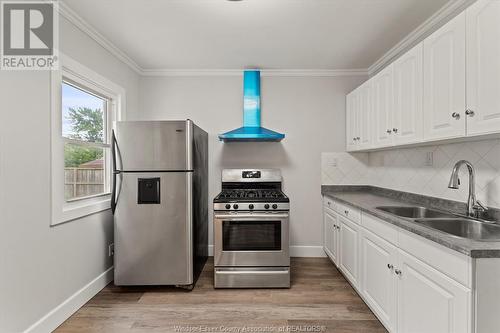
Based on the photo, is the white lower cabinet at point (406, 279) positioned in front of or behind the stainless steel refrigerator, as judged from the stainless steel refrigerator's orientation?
in front

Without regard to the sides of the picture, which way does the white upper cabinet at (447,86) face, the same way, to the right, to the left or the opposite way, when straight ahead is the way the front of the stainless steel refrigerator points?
to the right

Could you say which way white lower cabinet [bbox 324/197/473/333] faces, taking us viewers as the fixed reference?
facing the viewer and to the left of the viewer

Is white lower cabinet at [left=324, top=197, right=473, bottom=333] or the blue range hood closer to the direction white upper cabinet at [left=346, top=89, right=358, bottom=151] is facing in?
the blue range hood

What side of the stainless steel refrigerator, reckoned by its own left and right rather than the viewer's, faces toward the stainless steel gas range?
left

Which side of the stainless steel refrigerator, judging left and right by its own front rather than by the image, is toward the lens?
front

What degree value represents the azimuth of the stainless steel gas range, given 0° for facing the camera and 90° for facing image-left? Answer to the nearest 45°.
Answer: approximately 0°

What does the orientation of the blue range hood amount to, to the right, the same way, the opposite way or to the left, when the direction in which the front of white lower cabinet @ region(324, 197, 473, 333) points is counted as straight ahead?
to the left

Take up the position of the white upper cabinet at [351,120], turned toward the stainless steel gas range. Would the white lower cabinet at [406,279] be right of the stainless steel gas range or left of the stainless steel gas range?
left

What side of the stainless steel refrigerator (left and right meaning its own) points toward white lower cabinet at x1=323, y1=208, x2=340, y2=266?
left

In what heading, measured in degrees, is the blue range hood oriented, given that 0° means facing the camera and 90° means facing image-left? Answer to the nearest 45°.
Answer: approximately 0°

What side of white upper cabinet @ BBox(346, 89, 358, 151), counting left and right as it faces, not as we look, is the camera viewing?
left

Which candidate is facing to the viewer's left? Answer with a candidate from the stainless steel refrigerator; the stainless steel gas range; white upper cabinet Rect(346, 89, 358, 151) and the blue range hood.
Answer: the white upper cabinet

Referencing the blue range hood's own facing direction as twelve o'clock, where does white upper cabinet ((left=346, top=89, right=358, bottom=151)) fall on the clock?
The white upper cabinet is roughly at 9 o'clock from the blue range hood.

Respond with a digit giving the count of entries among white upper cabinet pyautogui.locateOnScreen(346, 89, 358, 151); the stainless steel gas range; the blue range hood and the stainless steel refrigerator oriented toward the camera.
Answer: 3

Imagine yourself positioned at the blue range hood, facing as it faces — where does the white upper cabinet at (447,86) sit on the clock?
The white upper cabinet is roughly at 11 o'clock from the blue range hood.
